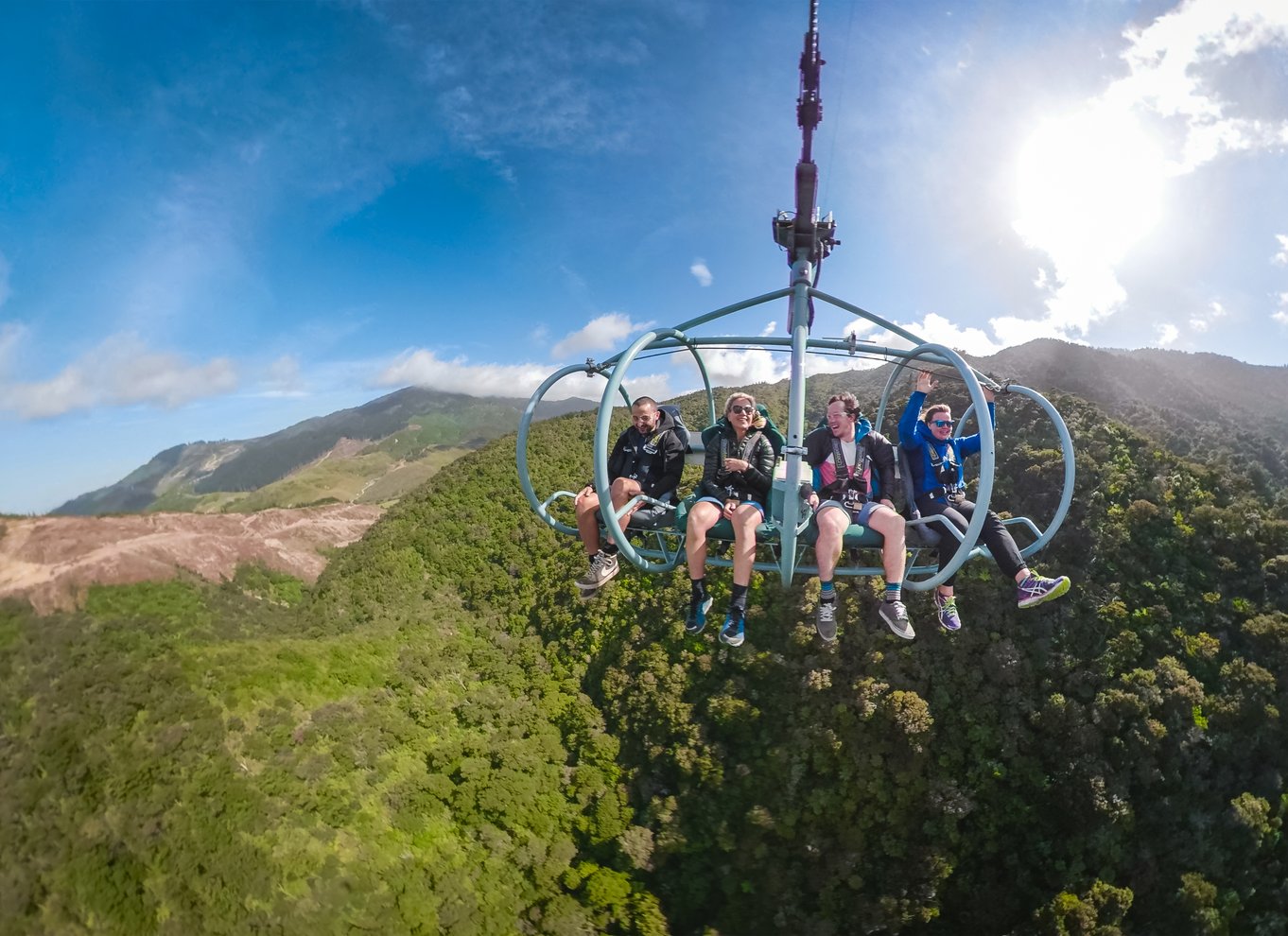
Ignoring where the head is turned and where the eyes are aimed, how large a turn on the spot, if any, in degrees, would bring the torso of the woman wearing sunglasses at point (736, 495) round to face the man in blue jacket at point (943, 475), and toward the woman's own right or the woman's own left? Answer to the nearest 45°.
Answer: approximately 90° to the woman's own left

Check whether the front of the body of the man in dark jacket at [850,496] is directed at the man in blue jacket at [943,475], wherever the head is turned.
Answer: no

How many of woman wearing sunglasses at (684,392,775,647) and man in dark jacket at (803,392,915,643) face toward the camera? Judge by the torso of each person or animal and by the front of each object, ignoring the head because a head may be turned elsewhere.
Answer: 2

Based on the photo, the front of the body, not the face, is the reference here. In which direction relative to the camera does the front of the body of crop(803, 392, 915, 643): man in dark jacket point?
toward the camera

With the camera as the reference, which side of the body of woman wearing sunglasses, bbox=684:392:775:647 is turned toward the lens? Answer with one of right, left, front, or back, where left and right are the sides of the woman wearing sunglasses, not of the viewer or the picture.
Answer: front

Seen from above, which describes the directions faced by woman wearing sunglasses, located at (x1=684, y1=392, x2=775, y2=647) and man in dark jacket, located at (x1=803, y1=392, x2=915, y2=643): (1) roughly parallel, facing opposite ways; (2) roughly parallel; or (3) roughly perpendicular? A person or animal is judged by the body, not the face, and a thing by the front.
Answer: roughly parallel

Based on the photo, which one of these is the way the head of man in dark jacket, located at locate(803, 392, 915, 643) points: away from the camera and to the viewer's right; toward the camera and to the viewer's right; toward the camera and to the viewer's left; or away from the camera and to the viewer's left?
toward the camera and to the viewer's left

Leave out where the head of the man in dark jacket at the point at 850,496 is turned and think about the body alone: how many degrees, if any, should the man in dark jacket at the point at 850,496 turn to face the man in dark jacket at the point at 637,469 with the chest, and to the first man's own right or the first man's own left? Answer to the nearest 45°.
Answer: approximately 90° to the first man's own right

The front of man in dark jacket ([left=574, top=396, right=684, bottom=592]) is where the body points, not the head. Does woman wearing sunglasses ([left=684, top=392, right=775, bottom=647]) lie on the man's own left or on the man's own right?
on the man's own left

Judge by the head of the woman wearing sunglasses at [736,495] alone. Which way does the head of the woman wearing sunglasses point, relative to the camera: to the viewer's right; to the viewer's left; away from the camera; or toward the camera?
toward the camera

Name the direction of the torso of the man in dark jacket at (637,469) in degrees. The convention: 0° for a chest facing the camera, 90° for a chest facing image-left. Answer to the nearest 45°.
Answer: approximately 45°

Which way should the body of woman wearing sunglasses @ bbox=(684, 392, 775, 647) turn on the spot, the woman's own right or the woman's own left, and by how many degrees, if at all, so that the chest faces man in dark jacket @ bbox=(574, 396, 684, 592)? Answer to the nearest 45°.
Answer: approximately 135° to the woman's own right
